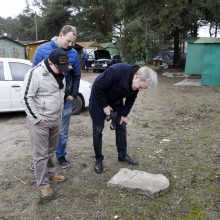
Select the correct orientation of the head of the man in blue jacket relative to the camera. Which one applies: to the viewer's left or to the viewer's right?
to the viewer's right

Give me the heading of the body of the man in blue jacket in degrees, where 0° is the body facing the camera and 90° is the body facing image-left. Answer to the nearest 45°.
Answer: approximately 315°

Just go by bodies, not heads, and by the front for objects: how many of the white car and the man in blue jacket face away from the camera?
0
